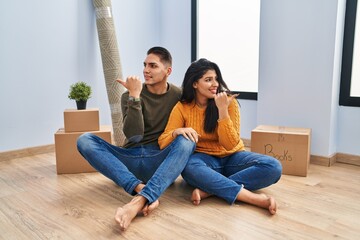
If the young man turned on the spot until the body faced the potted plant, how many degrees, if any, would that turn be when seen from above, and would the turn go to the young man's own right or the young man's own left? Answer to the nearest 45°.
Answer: approximately 135° to the young man's own right

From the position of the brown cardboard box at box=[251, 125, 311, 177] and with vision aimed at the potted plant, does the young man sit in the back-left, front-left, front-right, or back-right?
front-left

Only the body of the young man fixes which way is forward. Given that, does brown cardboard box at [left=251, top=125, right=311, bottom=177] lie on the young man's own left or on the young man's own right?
on the young man's own left

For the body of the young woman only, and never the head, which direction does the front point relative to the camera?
toward the camera

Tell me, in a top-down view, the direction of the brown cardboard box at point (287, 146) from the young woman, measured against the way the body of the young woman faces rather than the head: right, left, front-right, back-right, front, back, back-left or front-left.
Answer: back-left

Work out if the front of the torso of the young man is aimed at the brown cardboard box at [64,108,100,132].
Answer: no

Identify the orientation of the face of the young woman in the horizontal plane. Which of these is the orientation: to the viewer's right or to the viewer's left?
to the viewer's right

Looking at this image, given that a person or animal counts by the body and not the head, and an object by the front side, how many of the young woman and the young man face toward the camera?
2

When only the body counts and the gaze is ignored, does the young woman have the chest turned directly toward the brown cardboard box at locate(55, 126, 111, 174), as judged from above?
no

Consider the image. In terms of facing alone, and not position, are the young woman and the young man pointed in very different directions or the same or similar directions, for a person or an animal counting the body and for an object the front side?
same or similar directions

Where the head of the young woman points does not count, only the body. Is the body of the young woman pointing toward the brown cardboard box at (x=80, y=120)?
no
